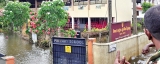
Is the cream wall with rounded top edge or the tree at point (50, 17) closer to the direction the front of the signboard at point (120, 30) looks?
the cream wall with rounded top edge

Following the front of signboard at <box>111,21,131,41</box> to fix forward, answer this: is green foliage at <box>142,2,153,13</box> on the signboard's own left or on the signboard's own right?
on the signboard's own left

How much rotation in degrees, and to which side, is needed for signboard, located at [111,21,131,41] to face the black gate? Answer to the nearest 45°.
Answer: approximately 45° to its right

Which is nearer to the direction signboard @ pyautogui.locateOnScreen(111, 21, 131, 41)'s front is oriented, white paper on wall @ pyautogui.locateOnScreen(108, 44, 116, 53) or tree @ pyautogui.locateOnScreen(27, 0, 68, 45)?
the white paper on wall

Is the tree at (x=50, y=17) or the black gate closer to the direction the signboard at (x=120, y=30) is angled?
the black gate

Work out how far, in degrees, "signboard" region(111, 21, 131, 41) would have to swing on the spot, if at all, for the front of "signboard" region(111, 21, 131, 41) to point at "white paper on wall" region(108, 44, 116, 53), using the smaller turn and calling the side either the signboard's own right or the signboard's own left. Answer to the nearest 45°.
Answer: approximately 45° to the signboard's own right

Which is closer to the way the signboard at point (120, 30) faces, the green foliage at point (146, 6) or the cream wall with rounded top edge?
the cream wall with rounded top edge

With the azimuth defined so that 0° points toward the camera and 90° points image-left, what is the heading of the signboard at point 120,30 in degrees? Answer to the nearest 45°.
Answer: approximately 315°
